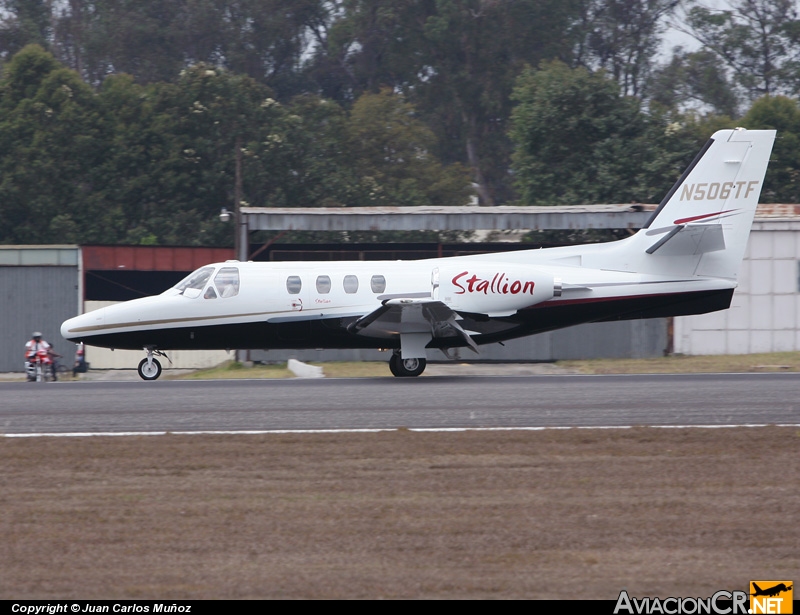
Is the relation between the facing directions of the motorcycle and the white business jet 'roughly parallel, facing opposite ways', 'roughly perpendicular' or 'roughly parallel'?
roughly perpendicular

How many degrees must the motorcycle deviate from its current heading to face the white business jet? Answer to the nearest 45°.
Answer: approximately 45° to its left

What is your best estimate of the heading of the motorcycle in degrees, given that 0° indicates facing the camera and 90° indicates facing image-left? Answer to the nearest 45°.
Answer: approximately 0°

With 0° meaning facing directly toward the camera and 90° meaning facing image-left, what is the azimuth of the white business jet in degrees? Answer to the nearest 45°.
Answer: approximately 90°

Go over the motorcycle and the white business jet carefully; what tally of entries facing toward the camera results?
1

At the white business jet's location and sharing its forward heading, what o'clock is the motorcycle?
The motorcycle is roughly at 1 o'clock from the white business jet.
